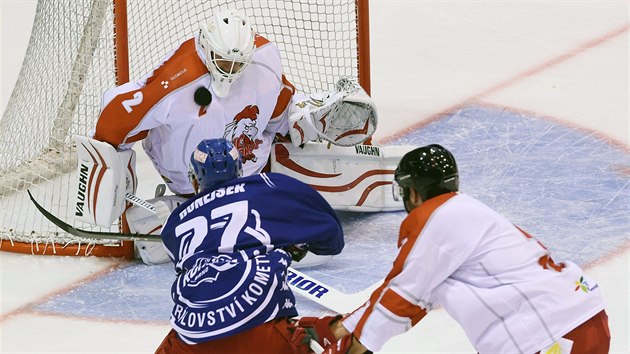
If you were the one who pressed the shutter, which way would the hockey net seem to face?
facing the viewer and to the right of the viewer

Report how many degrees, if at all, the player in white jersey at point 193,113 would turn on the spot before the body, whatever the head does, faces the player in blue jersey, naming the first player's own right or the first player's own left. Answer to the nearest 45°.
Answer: approximately 45° to the first player's own right

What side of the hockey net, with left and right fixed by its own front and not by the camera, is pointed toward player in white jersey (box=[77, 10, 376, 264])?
front

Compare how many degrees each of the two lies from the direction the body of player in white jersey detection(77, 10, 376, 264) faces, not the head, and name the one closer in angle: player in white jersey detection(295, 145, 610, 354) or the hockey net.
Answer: the player in white jersey

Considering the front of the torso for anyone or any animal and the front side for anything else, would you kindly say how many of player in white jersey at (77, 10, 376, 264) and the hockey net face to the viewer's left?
0

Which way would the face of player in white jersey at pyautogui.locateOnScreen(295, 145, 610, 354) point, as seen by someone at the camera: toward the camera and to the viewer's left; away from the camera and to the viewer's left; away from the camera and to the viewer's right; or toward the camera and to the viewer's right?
away from the camera and to the viewer's left

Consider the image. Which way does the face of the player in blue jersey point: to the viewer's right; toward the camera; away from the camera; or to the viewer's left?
away from the camera

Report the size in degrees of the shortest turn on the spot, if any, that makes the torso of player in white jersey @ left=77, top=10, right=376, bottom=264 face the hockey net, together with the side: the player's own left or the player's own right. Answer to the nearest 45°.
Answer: approximately 180°
